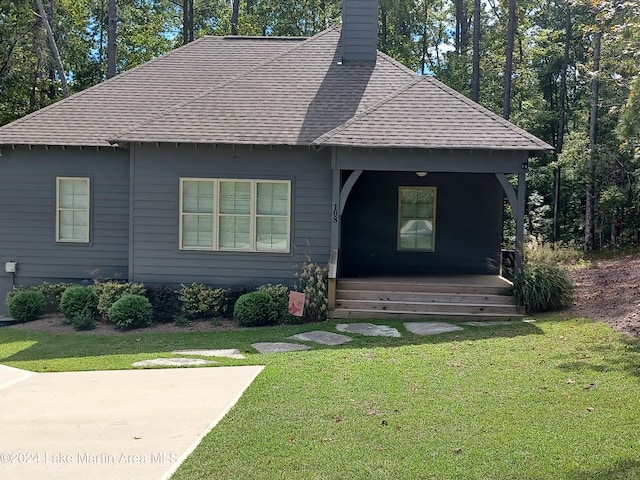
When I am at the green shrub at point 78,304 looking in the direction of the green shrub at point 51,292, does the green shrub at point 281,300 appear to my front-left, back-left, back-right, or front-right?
back-right

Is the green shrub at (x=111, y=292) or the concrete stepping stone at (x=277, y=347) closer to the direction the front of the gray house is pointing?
the concrete stepping stone

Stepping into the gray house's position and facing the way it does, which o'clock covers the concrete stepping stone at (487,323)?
The concrete stepping stone is roughly at 10 o'clock from the gray house.

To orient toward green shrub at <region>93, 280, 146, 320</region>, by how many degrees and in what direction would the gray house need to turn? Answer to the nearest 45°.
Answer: approximately 90° to its right

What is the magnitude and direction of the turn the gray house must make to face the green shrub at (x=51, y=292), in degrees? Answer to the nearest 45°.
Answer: approximately 90° to its right

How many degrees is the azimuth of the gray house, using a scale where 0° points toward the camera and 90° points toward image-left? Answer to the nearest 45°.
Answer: approximately 0°

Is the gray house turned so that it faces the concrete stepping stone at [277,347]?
yes

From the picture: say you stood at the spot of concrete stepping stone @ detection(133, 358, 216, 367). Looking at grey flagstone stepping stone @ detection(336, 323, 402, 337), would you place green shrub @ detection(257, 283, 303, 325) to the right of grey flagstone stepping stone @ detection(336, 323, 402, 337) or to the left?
left

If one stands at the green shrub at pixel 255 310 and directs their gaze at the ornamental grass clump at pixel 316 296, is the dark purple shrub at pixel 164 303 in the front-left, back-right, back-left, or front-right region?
back-left

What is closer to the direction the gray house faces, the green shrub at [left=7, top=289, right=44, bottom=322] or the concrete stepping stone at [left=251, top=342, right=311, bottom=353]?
the concrete stepping stone

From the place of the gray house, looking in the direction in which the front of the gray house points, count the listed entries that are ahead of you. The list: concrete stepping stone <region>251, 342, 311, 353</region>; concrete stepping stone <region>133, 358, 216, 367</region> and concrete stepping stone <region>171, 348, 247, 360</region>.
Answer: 3
